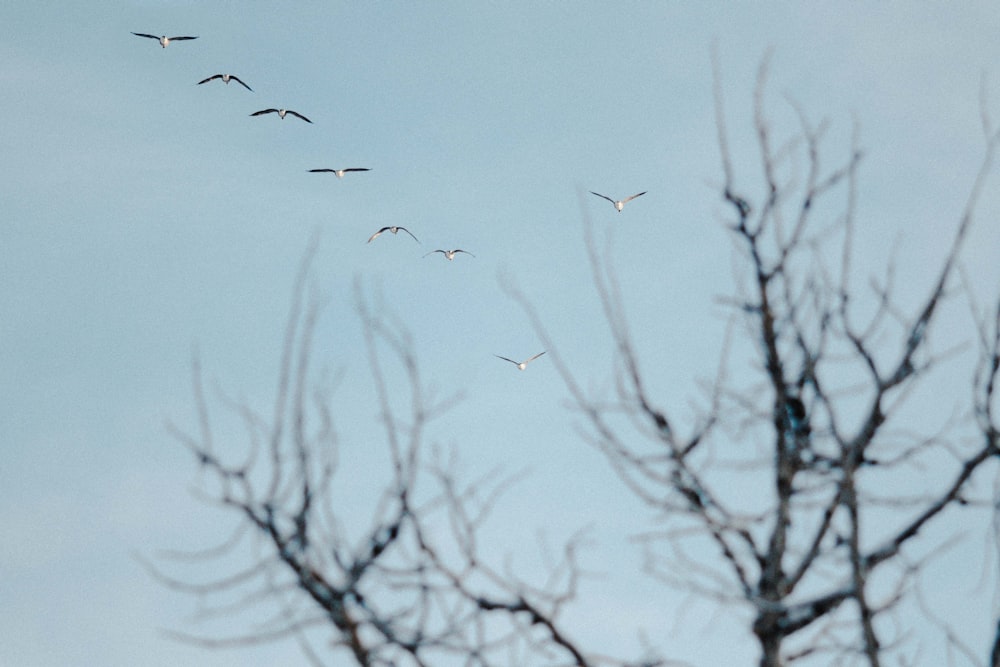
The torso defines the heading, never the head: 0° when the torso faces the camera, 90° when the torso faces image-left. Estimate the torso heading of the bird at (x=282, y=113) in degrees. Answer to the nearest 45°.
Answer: approximately 0°
